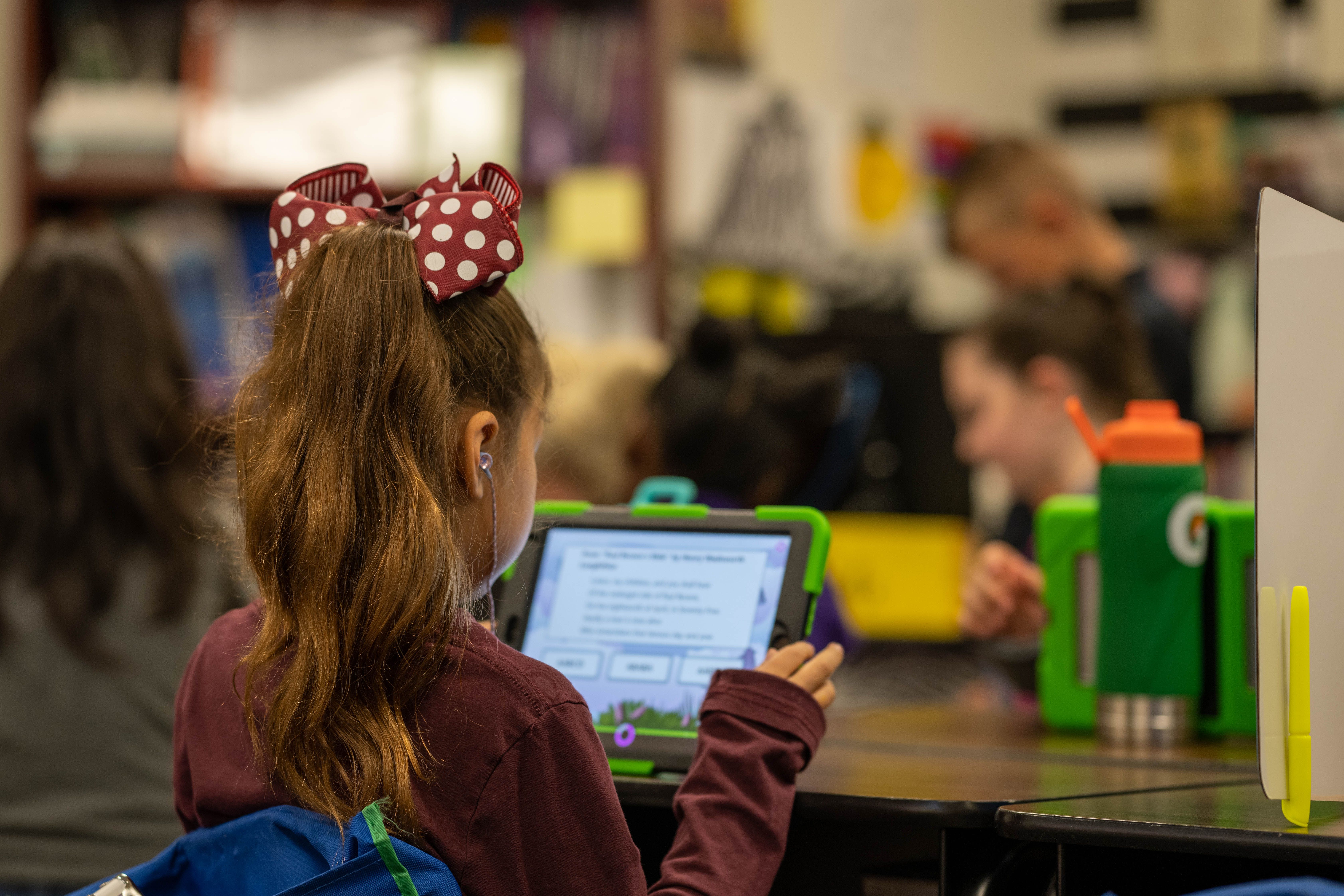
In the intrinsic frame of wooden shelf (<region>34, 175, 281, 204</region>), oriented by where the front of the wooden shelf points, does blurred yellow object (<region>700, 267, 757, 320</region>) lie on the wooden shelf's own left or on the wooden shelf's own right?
on the wooden shelf's own left

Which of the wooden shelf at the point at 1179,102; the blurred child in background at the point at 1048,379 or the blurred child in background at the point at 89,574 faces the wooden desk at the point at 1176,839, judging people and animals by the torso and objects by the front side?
the wooden shelf

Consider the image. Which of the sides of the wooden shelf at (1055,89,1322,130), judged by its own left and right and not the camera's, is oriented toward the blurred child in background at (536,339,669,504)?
front

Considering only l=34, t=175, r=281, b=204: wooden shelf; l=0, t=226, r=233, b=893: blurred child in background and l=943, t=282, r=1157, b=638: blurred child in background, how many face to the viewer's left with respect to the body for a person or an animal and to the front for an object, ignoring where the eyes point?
1

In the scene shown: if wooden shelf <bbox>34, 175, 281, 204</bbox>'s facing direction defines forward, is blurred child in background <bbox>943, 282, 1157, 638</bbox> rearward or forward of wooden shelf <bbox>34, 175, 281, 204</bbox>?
forward

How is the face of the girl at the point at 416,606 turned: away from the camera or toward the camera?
away from the camera

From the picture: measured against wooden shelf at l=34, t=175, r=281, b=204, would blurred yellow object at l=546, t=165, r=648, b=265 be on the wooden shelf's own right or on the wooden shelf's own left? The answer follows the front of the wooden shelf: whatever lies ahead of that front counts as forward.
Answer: on the wooden shelf's own left

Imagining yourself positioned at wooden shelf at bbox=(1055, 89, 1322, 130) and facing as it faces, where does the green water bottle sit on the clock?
The green water bottle is roughly at 12 o'clock from the wooden shelf.

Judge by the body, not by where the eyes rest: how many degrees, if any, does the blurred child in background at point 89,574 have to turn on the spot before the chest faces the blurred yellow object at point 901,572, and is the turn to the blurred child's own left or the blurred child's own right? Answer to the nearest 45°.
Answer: approximately 45° to the blurred child's own right

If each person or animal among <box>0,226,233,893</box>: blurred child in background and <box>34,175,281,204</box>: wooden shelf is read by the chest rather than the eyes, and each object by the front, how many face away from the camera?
1

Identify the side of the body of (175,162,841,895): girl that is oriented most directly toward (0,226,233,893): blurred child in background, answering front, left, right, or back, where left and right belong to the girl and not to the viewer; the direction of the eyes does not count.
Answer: left

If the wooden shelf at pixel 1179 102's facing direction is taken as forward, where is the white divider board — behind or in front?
in front

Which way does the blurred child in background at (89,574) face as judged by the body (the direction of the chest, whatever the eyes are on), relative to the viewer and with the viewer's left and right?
facing away from the viewer

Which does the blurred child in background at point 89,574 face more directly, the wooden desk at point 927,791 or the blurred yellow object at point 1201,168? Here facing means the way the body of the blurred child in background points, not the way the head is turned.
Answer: the blurred yellow object

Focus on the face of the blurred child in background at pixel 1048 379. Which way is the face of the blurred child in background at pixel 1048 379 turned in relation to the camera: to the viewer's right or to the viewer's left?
to the viewer's left

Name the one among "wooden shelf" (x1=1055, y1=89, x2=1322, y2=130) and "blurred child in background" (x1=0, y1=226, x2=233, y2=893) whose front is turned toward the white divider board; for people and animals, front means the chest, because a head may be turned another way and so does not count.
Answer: the wooden shelf

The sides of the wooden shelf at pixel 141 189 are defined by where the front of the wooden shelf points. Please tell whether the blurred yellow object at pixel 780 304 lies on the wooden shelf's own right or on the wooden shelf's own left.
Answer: on the wooden shelf's own left

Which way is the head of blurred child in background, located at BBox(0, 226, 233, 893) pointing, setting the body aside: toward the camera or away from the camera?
away from the camera

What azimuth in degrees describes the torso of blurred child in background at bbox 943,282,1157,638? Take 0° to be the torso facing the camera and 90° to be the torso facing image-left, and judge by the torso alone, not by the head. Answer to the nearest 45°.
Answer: approximately 90°
